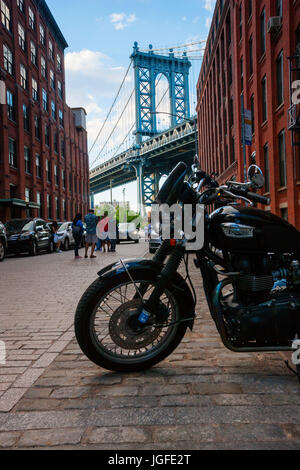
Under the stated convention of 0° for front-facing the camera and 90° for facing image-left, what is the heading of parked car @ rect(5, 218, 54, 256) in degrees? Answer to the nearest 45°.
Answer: approximately 45°

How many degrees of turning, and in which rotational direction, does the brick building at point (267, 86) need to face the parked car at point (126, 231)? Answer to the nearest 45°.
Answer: approximately 90° to its right

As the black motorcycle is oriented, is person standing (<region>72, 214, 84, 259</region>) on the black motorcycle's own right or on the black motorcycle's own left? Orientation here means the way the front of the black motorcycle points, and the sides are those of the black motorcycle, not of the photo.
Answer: on the black motorcycle's own right

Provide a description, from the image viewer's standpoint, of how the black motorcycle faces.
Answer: facing to the left of the viewer

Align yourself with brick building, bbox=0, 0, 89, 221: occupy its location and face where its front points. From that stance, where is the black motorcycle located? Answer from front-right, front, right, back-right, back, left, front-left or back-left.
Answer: front-right

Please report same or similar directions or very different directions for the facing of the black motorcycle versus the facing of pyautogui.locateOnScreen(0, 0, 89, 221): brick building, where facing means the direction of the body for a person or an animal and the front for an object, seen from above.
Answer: very different directions

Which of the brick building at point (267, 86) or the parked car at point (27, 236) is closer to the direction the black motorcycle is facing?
the parked car

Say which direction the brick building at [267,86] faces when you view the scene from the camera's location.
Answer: facing the viewer and to the left of the viewer

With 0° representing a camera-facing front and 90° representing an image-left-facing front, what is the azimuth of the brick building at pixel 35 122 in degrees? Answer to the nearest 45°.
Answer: approximately 315°

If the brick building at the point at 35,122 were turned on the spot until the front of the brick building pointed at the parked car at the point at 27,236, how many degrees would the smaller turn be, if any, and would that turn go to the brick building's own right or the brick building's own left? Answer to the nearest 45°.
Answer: approximately 45° to the brick building's own right

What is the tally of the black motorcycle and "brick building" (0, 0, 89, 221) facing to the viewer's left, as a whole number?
1
